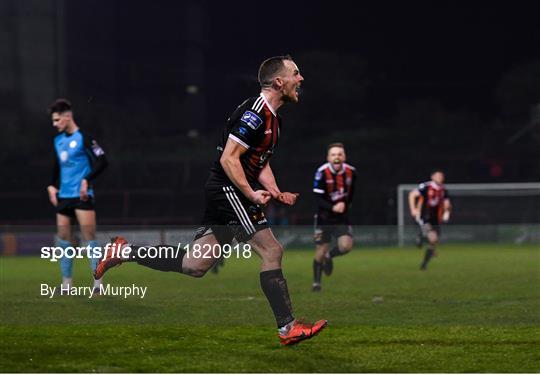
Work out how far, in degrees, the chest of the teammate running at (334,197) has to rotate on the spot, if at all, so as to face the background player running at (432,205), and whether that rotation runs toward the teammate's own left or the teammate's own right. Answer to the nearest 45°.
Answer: approximately 180°

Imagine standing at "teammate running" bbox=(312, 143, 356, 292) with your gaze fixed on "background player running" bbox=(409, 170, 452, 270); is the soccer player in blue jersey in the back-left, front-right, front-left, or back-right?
back-left

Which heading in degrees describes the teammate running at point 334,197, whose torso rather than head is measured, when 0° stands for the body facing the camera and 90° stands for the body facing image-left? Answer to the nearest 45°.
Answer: approximately 0°

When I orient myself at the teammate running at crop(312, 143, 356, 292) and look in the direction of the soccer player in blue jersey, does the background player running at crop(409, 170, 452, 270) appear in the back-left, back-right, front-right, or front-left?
back-right

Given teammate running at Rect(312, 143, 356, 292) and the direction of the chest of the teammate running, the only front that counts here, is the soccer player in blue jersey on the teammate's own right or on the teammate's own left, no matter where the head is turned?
on the teammate's own right

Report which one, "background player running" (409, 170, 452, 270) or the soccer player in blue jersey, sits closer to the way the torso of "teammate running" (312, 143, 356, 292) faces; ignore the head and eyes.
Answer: the soccer player in blue jersey
